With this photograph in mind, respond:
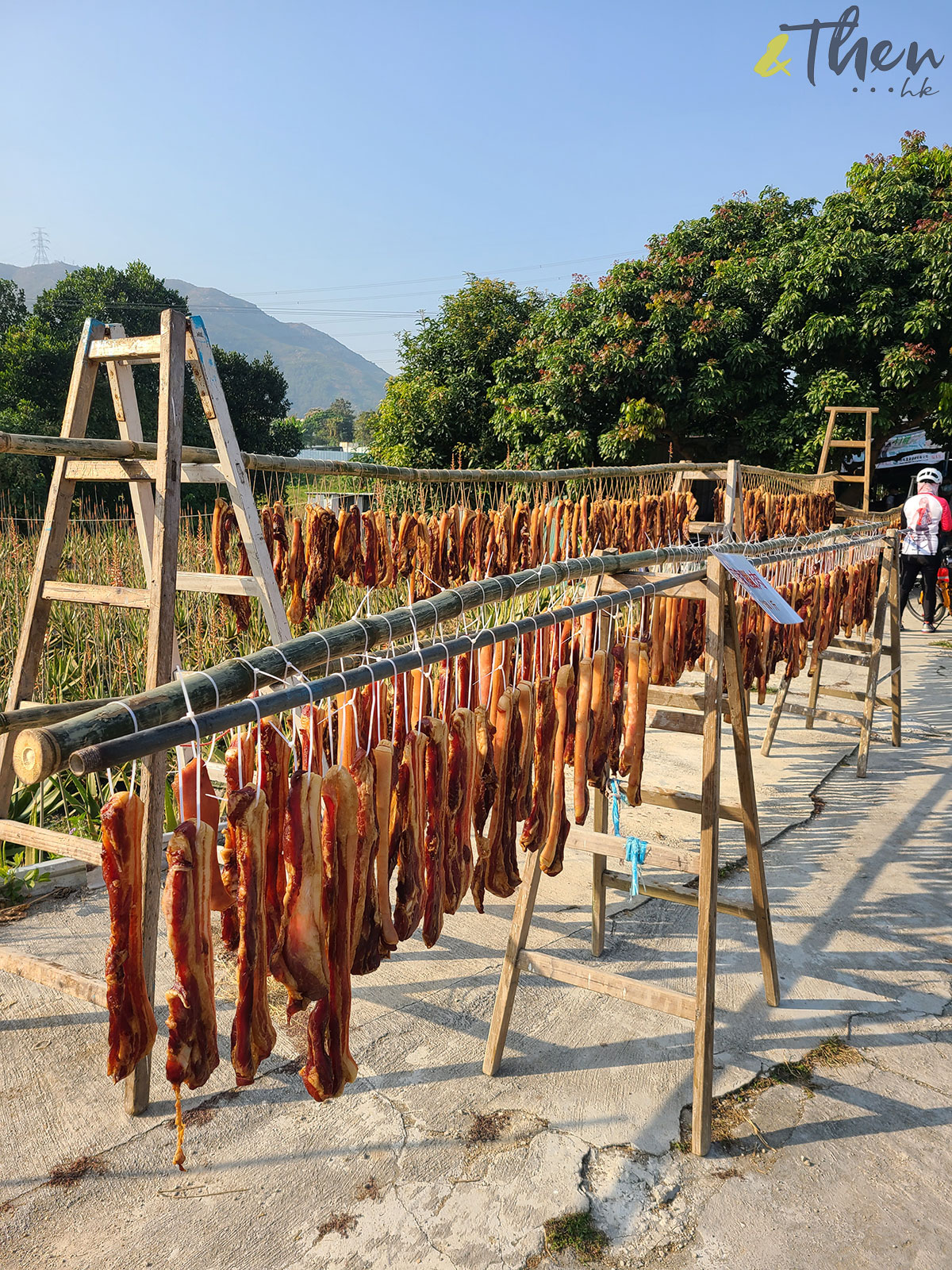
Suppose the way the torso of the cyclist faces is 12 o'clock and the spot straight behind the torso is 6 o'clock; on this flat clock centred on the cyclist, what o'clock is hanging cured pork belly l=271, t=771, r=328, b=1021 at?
The hanging cured pork belly is roughly at 6 o'clock from the cyclist.

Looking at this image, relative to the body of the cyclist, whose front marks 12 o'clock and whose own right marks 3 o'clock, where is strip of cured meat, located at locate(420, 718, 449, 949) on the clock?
The strip of cured meat is roughly at 6 o'clock from the cyclist.

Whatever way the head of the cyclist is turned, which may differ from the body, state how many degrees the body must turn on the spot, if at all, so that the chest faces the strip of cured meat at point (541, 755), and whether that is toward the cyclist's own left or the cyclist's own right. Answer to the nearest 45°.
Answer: approximately 180°

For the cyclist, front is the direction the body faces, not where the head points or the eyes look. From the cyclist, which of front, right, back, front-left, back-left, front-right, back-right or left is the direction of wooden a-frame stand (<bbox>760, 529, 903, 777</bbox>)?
back

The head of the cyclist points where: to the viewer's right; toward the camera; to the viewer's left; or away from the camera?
away from the camera

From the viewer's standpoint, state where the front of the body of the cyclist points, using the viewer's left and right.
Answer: facing away from the viewer

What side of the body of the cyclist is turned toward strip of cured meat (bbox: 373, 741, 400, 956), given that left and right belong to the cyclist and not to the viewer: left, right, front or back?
back

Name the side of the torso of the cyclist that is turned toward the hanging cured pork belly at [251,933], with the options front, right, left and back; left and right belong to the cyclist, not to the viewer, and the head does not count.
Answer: back

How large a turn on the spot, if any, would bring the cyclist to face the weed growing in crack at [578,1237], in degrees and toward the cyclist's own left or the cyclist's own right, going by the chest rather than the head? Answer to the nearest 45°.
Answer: approximately 180°

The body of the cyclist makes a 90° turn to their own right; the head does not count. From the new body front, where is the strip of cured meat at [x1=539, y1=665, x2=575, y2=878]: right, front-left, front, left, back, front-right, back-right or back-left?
right

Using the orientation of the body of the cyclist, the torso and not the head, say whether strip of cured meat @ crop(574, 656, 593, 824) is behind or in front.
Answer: behind

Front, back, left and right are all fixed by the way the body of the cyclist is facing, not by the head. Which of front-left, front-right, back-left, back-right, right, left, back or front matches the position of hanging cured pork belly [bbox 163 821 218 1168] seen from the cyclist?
back

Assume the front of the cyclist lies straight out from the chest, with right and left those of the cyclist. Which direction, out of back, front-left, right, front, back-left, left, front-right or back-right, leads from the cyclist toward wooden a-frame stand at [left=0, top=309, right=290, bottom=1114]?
back

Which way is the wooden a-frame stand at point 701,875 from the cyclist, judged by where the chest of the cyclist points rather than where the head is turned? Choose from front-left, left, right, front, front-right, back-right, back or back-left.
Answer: back
